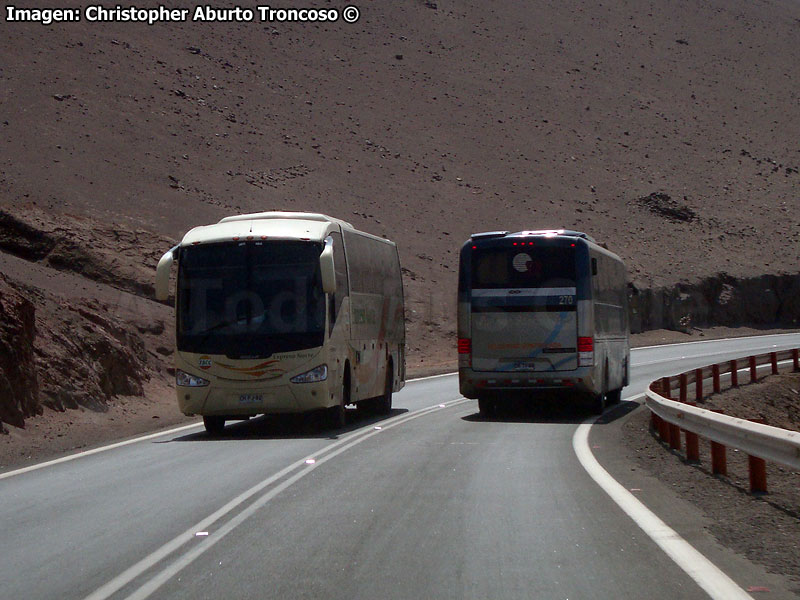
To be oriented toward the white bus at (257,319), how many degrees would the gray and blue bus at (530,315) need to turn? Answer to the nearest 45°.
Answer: approximately 135° to its left

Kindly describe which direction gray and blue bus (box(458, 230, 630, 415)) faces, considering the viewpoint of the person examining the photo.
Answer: facing away from the viewer

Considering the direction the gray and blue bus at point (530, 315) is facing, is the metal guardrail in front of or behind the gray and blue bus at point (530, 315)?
behind
